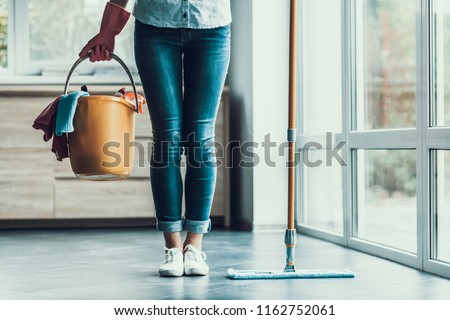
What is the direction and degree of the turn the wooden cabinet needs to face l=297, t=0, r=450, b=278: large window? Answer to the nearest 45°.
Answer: approximately 45° to its left

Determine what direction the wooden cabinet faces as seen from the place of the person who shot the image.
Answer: facing the viewer

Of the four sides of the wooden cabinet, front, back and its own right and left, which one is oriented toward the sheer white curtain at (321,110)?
left
